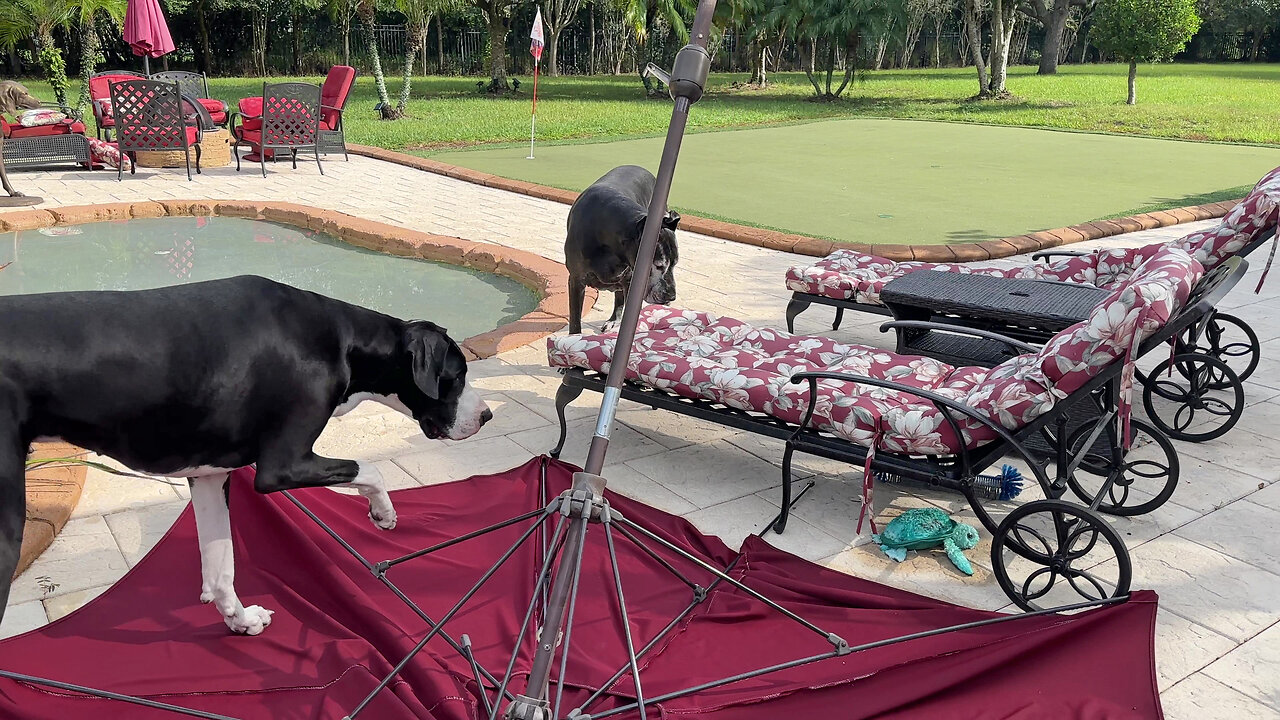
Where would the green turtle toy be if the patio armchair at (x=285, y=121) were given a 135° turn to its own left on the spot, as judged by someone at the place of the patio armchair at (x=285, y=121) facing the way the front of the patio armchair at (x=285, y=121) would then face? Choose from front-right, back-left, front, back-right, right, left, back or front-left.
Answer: front

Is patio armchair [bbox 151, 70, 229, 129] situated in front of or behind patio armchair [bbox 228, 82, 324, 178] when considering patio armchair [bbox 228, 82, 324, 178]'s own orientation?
in front

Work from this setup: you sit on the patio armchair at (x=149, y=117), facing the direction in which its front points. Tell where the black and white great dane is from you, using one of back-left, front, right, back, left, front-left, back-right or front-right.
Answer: back

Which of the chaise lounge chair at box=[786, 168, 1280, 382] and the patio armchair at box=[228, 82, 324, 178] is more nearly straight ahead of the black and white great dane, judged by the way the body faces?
the chaise lounge chair

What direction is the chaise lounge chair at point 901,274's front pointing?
to the viewer's left

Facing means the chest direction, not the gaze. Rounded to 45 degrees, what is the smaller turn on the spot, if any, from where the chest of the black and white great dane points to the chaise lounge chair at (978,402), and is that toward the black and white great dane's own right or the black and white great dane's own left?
0° — it already faces it

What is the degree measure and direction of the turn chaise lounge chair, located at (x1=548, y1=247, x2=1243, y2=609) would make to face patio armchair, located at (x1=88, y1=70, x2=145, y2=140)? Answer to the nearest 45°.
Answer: approximately 45° to its right

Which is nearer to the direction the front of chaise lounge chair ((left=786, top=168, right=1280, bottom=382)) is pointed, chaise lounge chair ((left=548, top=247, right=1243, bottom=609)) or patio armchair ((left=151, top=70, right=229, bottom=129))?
the patio armchair

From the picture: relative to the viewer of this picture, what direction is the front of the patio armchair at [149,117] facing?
facing away from the viewer

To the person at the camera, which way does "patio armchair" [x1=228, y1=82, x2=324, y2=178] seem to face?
facing away from the viewer and to the left of the viewer

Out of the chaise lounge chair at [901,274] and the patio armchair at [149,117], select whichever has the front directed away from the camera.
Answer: the patio armchair

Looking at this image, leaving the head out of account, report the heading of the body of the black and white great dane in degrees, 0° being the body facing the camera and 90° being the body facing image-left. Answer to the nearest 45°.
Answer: approximately 270°

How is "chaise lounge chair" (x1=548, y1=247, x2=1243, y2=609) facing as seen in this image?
to the viewer's left

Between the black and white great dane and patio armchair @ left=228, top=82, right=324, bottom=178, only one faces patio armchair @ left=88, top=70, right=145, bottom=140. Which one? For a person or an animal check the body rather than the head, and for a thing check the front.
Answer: patio armchair @ left=228, top=82, right=324, bottom=178

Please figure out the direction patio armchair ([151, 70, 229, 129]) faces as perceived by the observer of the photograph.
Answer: facing the viewer and to the right of the viewer

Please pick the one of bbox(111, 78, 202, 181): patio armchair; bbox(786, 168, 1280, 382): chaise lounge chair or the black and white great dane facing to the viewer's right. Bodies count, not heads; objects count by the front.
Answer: the black and white great dane

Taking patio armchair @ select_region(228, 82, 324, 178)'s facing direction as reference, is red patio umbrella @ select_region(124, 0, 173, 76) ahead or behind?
ahead

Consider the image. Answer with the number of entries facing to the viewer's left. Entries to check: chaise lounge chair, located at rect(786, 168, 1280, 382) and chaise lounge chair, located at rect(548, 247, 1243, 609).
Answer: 2

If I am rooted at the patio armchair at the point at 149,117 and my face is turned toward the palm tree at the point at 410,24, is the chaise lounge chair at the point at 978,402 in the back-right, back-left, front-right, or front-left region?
back-right
